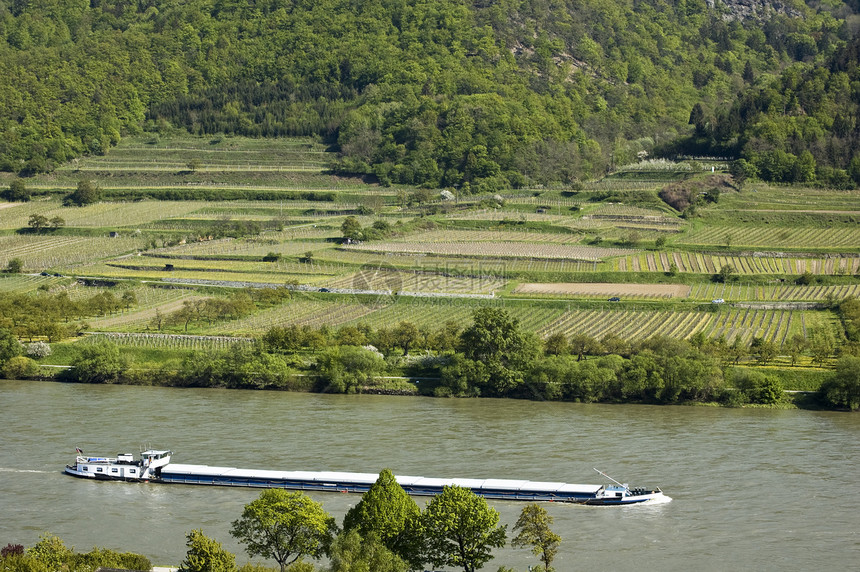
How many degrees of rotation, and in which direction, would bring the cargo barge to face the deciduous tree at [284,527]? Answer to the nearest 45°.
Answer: approximately 90° to its right

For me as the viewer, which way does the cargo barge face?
facing to the right of the viewer

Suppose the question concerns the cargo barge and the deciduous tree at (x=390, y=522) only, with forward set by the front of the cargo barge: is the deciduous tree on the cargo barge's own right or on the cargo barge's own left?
on the cargo barge's own right

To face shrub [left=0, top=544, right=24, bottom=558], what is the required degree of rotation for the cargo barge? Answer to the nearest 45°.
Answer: approximately 135° to its right

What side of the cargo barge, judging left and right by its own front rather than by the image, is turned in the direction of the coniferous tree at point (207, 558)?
right

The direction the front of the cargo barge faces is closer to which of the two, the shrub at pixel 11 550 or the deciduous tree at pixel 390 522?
the deciduous tree

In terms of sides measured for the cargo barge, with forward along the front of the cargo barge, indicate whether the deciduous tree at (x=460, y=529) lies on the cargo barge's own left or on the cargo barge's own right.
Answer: on the cargo barge's own right

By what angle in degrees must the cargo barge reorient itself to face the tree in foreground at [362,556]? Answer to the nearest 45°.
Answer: approximately 90° to its right
